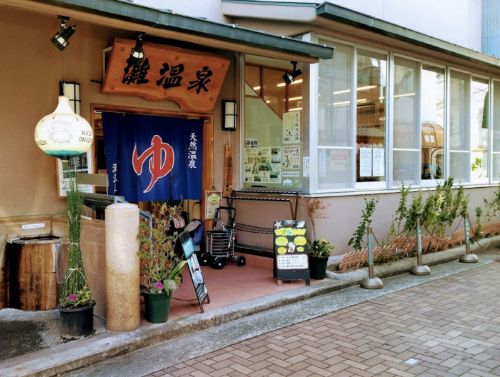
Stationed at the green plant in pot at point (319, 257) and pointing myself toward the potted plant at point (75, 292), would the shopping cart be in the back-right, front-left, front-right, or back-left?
front-right

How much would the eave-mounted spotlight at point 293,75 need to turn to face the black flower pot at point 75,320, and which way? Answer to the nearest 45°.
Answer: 0° — it already faces it

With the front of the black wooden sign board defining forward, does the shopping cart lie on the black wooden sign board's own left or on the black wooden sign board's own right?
on the black wooden sign board's own right

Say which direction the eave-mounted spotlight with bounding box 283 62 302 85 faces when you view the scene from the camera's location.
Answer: facing the viewer and to the left of the viewer

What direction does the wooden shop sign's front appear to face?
toward the camera

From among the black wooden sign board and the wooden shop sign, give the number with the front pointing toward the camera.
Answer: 2

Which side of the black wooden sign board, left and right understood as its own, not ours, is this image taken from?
front

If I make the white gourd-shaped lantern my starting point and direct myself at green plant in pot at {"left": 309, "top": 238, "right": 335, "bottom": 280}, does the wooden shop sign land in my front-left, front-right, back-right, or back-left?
front-left

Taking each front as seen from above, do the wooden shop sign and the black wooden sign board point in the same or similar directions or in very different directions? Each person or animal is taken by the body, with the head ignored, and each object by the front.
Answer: same or similar directions
